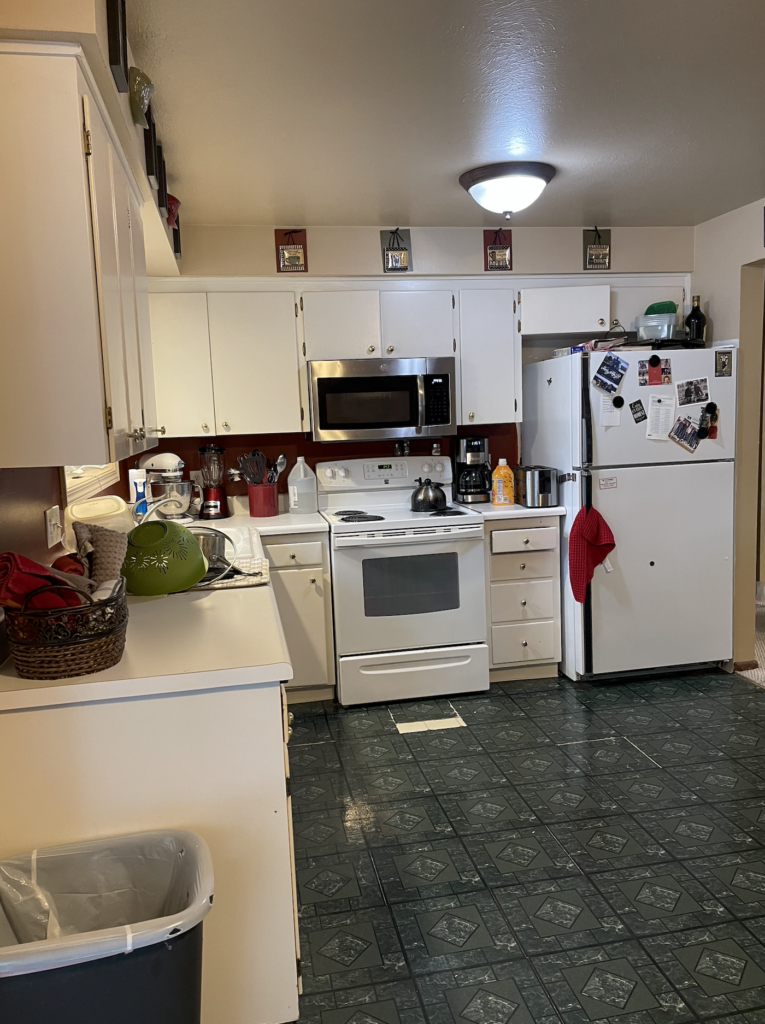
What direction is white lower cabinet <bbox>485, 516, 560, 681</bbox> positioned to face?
toward the camera

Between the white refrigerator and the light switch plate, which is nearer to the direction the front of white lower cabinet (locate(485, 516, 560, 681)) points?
the light switch plate

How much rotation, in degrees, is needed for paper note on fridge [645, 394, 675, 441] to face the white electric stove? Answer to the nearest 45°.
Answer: approximately 45° to its right

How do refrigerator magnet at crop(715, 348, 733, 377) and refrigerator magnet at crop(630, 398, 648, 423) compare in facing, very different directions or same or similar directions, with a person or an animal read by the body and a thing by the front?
same or similar directions

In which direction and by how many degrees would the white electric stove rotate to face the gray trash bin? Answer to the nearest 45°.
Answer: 0° — it already faces it

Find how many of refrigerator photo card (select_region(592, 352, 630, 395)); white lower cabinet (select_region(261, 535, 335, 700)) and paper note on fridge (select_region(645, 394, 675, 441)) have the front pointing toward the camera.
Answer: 3

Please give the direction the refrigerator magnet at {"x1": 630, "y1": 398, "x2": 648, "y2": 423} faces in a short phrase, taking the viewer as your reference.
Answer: facing the viewer

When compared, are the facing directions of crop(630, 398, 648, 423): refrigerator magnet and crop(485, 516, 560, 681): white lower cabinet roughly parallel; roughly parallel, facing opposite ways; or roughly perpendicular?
roughly parallel

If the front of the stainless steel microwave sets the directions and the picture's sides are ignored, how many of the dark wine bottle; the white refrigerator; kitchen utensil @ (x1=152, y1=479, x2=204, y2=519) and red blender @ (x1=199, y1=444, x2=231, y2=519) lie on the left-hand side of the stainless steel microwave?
2

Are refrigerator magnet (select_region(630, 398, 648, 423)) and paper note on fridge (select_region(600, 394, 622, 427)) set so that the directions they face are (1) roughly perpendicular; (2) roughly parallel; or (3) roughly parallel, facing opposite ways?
roughly parallel

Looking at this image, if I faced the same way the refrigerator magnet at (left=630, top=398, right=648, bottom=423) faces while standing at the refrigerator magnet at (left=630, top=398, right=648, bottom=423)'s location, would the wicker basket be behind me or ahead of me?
ahead

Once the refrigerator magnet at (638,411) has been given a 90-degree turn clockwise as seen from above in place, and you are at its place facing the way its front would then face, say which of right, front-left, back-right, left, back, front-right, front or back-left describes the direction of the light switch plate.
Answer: front-left

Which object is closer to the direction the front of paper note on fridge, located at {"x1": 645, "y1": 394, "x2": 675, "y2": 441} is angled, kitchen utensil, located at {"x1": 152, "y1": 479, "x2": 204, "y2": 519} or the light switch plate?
the light switch plate

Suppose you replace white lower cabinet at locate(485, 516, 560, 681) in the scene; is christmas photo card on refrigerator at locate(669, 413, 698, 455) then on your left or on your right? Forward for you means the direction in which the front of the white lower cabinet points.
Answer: on your left

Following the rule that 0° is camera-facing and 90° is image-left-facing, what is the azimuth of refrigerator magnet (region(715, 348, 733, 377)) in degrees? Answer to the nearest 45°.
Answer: approximately 0°

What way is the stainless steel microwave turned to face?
toward the camera

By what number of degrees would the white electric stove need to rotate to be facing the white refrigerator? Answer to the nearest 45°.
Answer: approximately 90° to its left

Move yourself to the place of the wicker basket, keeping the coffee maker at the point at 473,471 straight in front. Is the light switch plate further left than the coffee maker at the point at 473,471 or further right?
left

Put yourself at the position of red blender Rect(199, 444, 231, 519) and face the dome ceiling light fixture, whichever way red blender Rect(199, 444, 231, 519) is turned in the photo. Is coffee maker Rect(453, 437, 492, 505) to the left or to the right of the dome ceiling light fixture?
left
